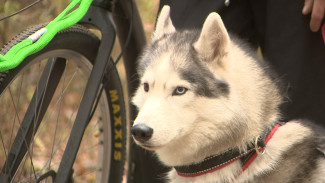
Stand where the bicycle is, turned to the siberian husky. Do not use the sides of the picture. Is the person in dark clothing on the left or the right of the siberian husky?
left

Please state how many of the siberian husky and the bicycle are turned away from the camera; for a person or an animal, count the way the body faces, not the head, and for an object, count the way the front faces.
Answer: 0

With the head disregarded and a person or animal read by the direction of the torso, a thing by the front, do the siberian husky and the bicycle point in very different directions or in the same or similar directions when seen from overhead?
same or similar directions

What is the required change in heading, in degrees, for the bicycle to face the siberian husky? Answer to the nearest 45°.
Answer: approximately 90° to its left

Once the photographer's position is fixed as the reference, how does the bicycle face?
facing the viewer and to the left of the viewer
